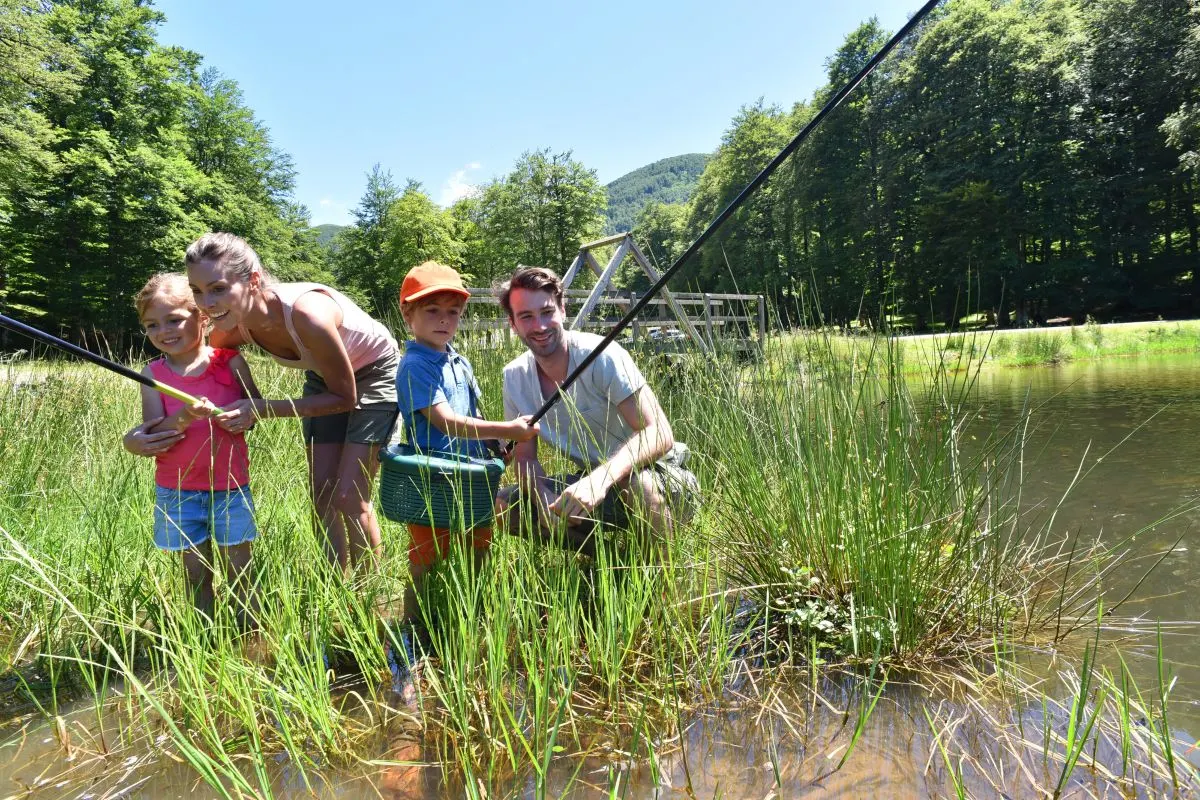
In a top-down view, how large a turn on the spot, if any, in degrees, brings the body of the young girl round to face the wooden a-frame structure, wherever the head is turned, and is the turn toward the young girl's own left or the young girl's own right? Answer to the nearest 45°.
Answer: approximately 135° to the young girl's own left

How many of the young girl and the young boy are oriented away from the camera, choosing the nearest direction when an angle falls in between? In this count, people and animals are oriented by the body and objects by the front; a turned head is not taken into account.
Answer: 0

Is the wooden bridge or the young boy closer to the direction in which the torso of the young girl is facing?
the young boy

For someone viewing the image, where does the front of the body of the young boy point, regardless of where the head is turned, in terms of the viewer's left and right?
facing the viewer and to the right of the viewer

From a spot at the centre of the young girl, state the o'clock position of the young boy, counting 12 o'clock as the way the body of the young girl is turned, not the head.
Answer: The young boy is roughly at 10 o'clock from the young girl.

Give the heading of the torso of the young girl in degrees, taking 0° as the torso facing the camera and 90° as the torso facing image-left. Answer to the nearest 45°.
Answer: approximately 0°

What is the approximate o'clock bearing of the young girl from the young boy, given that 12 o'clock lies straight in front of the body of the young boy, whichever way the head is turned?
The young girl is roughly at 5 o'clock from the young boy.
